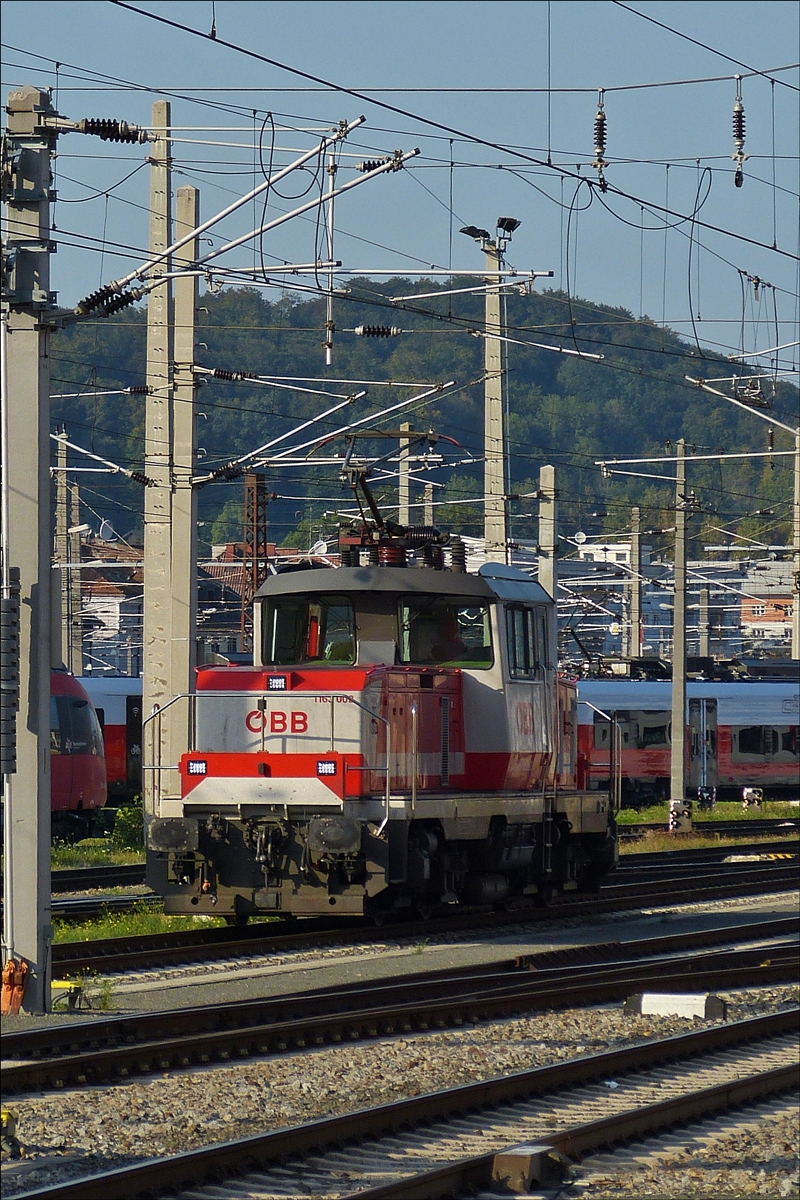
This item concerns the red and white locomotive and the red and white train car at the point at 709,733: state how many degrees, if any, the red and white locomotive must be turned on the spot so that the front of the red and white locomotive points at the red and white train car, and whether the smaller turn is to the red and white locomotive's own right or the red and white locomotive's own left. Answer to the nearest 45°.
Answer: approximately 135° to the red and white locomotive's own right

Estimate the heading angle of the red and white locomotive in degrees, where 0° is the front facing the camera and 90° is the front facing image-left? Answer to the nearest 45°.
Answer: approximately 45°

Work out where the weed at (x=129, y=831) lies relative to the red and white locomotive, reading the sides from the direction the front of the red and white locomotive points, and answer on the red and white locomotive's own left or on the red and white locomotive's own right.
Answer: on the red and white locomotive's own right

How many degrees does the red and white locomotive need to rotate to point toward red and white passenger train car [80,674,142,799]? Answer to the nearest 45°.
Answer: approximately 135° to its right
